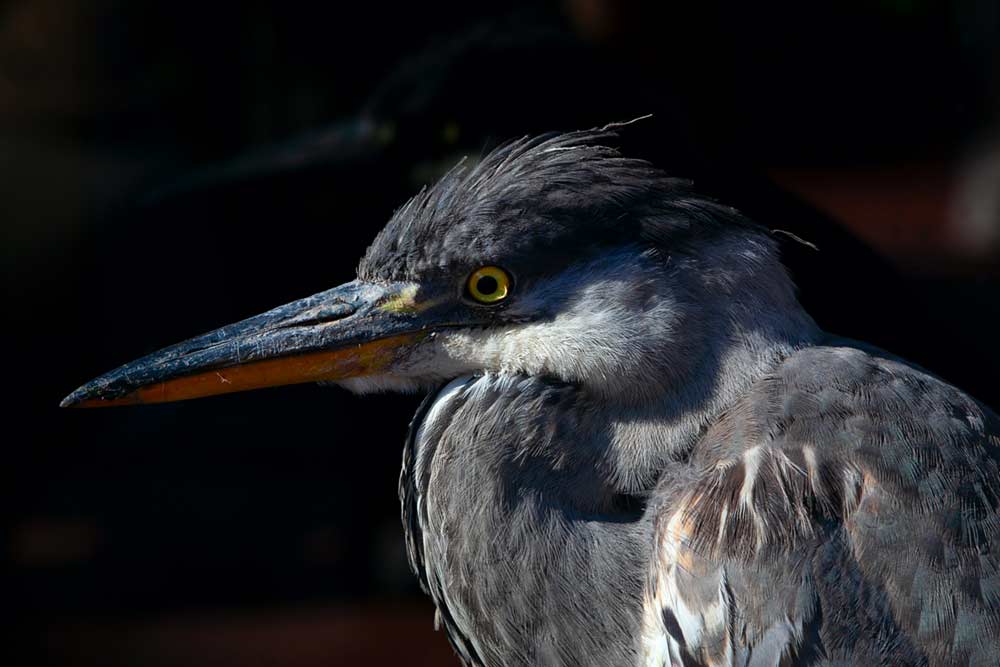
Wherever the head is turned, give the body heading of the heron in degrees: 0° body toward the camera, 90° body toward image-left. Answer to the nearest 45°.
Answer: approximately 90°
